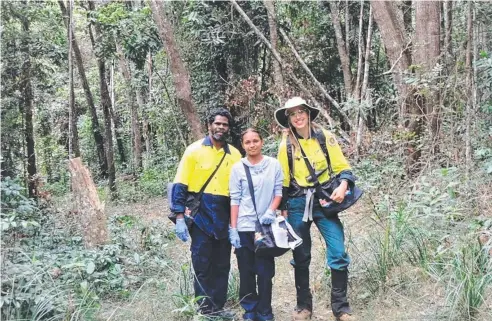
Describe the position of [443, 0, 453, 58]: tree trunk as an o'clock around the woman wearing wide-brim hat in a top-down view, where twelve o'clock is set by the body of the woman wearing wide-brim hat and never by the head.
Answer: The tree trunk is roughly at 7 o'clock from the woman wearing wide-brim hat.

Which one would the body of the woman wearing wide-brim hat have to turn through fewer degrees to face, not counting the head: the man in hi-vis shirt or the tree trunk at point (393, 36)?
the man in hi-vis shirt

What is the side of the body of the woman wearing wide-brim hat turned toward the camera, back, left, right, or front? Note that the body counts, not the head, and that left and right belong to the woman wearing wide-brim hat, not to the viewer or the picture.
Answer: front

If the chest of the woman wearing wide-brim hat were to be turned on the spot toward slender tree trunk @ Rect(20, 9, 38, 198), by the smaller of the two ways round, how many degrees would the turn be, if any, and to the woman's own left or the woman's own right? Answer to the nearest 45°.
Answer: approximately 135° to the woman's own right

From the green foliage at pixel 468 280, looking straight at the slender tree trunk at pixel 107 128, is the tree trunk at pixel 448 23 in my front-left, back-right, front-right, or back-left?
front-right

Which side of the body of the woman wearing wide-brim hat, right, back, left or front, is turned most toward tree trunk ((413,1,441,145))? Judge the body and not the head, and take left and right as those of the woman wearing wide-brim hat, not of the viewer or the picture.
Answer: back

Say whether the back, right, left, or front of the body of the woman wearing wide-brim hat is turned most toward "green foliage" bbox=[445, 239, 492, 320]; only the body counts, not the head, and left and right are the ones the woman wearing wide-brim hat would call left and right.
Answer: left

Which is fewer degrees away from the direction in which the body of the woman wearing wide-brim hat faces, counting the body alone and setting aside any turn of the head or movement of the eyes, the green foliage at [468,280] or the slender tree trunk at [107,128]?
the green foliage

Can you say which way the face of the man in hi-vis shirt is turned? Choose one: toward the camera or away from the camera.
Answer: toward the camera

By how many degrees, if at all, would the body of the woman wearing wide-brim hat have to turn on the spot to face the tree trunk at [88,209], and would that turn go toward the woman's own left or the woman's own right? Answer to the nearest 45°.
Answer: approximately 135° to the woman's own right

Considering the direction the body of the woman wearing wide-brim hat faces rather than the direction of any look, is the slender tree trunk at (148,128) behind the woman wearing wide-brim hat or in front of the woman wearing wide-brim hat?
behind

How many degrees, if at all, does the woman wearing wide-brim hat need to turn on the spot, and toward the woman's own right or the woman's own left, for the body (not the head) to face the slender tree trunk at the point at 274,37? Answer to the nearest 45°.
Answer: approximately 180°

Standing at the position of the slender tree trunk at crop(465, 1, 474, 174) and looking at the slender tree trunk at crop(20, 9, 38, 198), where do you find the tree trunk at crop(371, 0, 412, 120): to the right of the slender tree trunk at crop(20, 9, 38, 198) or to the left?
right

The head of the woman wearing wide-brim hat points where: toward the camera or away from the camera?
toward the camera

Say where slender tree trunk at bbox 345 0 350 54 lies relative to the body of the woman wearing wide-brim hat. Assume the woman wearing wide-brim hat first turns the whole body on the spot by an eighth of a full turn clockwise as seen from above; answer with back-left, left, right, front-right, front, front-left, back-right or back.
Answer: back-right

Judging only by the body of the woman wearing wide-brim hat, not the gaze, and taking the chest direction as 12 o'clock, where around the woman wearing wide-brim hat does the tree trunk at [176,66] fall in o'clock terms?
The tree trunk is roughly at 5 o'clock from the woman wearing wide-brim hat.
